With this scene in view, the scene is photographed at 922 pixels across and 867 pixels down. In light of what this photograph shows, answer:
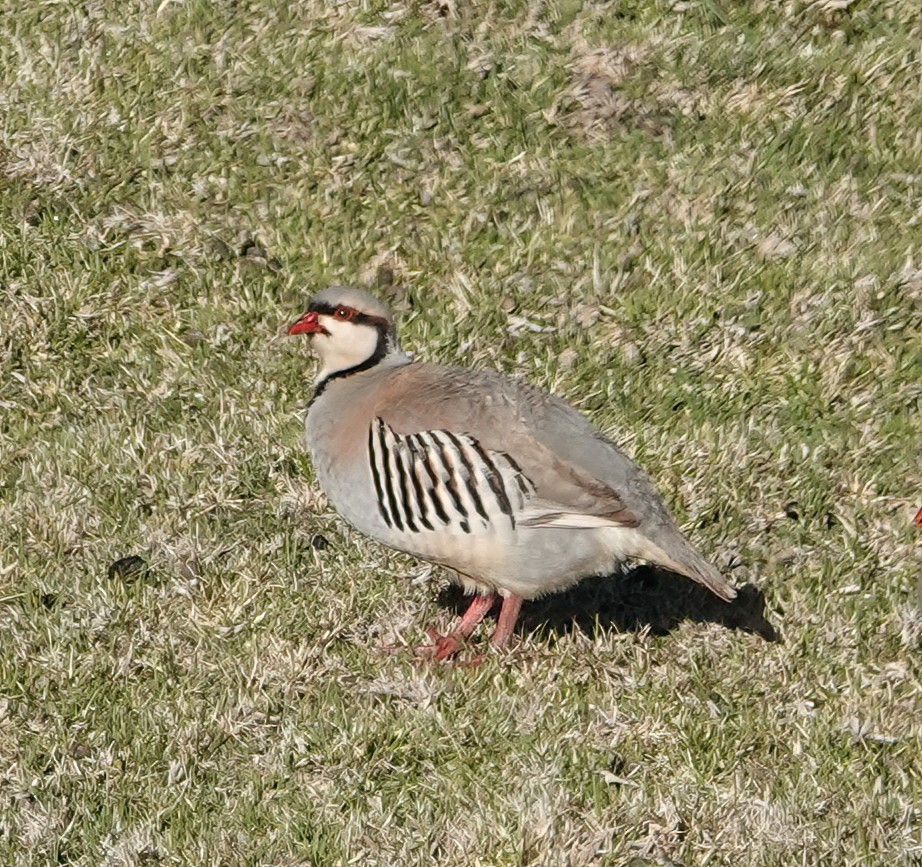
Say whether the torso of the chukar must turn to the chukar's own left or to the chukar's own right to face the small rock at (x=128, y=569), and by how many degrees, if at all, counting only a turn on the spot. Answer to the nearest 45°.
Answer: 0° — it already faces it

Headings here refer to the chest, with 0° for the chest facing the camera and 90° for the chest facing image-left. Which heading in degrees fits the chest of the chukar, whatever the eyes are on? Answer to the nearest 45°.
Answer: approximately 90°
